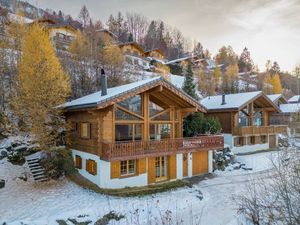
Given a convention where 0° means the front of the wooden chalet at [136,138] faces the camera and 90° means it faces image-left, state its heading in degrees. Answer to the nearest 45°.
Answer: approximately 315°

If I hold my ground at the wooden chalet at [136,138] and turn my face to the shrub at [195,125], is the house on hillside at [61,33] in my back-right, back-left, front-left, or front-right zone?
front-left

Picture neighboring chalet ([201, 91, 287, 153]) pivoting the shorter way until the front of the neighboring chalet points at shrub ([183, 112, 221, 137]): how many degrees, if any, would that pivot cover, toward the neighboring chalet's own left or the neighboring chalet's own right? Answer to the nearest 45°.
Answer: approximately 90° to the neighboring chalet's own right

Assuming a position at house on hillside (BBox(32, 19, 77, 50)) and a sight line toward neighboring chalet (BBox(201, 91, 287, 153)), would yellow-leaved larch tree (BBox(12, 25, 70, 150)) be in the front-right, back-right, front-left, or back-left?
front-right

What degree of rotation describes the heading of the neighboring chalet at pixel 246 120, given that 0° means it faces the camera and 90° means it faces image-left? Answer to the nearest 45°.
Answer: approximately 315°

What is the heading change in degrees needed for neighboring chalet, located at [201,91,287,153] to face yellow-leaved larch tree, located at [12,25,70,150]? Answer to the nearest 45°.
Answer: approximately 90° to its right

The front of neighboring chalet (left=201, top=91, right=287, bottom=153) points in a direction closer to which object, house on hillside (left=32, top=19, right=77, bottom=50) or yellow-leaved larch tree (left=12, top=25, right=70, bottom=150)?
the yellow-leaved larch tree

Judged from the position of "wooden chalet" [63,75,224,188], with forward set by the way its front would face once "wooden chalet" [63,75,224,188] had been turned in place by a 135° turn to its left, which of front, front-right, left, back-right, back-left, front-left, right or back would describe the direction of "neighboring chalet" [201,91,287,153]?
front-right

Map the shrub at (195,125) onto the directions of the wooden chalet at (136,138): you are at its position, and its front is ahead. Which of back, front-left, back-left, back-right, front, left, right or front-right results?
left

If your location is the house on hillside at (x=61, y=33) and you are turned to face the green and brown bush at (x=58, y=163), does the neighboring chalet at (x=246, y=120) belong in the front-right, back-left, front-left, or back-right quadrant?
front-left
